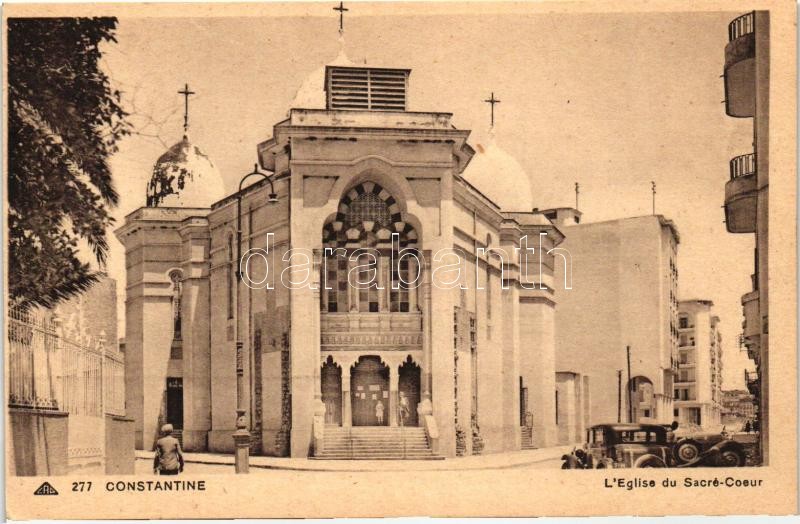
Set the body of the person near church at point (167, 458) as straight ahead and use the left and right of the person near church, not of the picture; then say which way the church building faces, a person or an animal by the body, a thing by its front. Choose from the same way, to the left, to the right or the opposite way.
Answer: the opposite way

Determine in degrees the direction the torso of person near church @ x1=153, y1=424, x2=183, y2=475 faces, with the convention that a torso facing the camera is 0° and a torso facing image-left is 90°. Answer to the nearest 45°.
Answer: approximately 180°

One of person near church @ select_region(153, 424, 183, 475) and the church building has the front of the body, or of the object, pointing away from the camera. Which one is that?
the person near church

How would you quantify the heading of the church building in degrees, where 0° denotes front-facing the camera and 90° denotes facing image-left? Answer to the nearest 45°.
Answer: approximately 0°

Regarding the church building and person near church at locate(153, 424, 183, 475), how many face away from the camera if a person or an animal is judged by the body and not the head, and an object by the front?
1
